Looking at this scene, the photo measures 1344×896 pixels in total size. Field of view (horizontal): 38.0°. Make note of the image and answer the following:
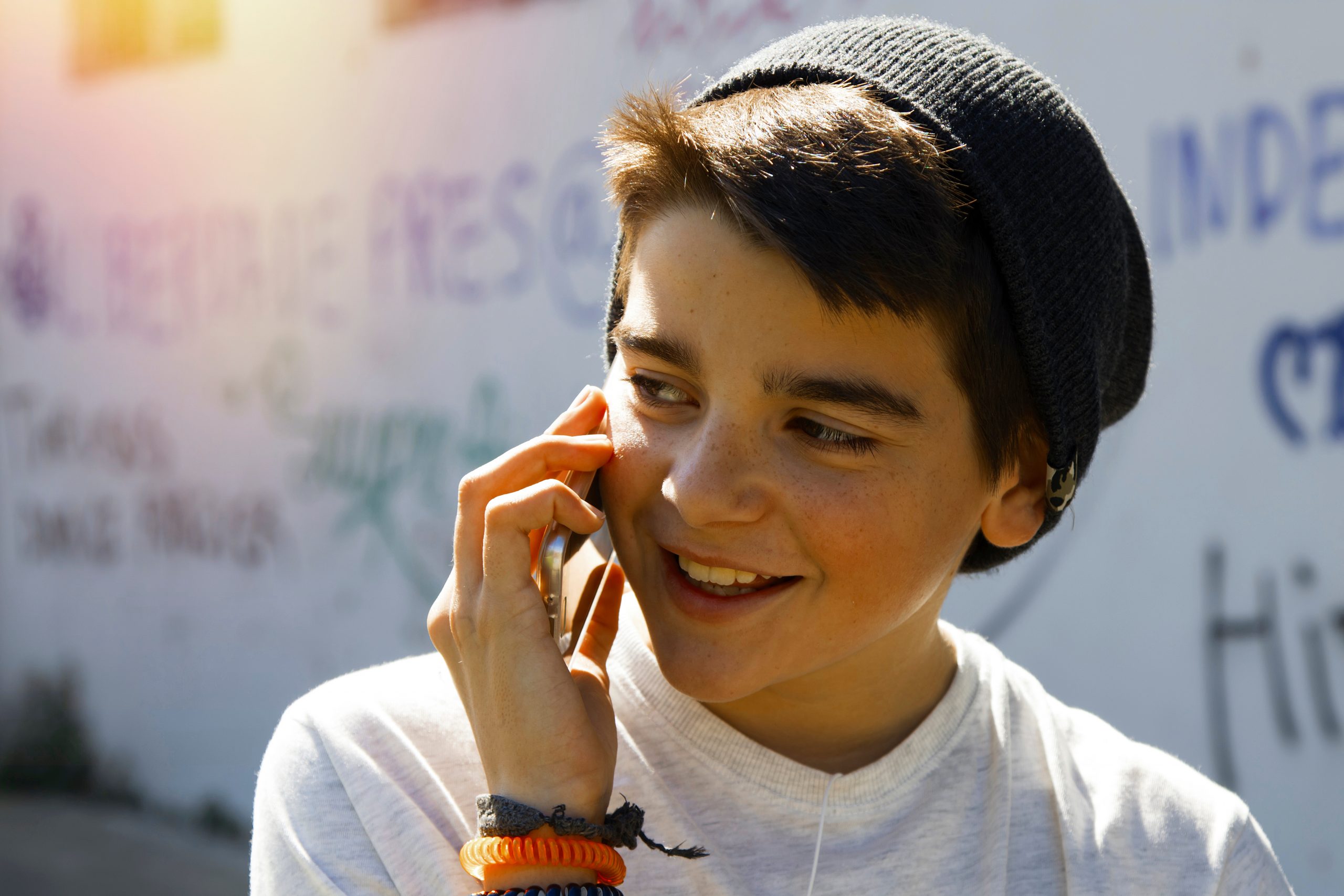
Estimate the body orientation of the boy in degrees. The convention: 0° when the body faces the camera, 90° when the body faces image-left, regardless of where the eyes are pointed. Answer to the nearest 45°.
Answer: approximately 0°
